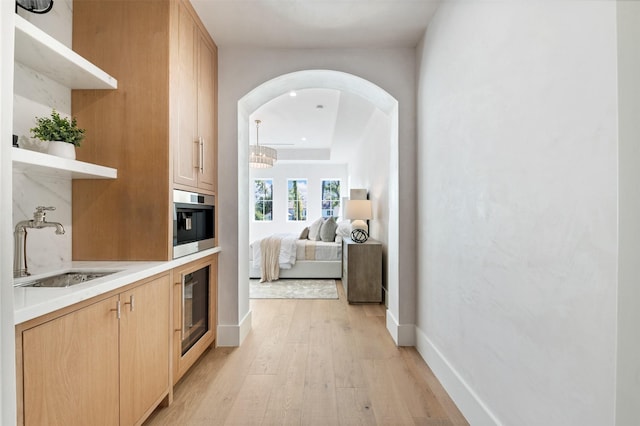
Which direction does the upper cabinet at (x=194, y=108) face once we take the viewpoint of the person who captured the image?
facing to the right of the viewer

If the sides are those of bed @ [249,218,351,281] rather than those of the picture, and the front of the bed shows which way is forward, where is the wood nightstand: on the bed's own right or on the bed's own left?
on the bed's own left

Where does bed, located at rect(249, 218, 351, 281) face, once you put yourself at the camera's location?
facing to the left of the viewer

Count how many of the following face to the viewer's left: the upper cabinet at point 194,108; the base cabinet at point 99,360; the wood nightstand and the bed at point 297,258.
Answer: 2

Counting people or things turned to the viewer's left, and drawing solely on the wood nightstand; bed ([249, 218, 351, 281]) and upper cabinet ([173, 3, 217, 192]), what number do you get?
2

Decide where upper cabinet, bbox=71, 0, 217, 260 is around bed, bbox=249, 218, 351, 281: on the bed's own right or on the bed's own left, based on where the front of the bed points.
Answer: on the bed's own left

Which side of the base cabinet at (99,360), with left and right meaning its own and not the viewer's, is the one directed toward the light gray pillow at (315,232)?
left

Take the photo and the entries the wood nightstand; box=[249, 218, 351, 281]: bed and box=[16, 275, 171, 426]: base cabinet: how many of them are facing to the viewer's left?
2

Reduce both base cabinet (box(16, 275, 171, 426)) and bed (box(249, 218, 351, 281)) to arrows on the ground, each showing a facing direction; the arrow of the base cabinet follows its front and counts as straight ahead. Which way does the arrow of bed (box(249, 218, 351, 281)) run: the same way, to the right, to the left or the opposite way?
the opposite way

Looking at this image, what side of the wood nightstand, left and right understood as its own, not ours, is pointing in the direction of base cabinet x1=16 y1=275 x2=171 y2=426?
left
